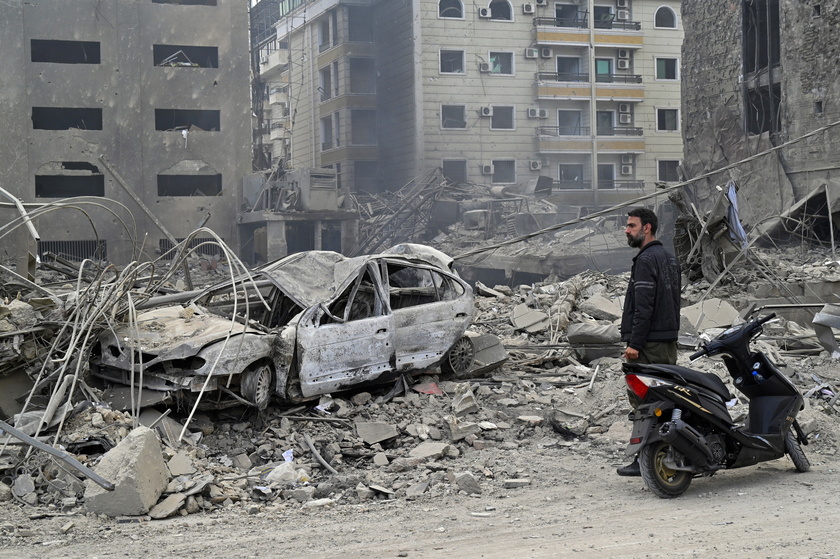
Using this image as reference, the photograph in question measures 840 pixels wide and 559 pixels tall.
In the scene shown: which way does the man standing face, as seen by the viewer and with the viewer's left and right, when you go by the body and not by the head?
facing to the left of the viewer

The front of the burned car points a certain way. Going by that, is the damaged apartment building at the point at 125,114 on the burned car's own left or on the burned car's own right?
on the burned car's own right

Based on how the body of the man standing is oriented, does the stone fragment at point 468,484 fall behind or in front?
in front

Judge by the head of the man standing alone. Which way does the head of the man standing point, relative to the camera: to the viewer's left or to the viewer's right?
to the viewer's left

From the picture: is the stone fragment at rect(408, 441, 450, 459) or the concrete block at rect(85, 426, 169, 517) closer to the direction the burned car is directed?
the concrete block

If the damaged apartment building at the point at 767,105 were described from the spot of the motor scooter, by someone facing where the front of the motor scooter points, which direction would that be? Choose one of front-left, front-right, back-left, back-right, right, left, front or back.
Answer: front-left

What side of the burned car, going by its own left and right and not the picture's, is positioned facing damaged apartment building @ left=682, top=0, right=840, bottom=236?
back

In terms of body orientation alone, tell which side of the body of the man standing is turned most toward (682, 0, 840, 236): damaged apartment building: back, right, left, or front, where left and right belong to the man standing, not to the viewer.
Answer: right

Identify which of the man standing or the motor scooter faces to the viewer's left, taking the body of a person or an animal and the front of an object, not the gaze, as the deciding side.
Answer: the man standing

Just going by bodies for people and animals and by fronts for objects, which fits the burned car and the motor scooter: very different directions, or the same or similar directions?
very different directions

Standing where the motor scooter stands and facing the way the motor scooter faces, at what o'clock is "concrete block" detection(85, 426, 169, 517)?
The concrete block is roughly at 7 o'clock from the motor scooter.

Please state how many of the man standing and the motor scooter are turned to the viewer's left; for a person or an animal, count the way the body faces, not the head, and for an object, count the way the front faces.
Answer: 1

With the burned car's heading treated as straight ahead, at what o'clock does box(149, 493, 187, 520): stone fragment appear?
The stone fragment is roughly at 11 o'clock from the burned car.
